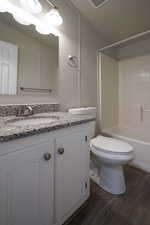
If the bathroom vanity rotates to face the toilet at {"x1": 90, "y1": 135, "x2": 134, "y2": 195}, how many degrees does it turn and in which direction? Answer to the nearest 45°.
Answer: approximately 90° to its left

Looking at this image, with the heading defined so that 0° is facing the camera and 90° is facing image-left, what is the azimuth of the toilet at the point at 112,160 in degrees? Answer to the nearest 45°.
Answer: approximately 315°

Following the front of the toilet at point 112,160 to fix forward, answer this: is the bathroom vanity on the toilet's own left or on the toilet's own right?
on the toilet's own right

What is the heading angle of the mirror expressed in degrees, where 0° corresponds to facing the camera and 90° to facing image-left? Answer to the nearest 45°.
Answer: approximately 315°

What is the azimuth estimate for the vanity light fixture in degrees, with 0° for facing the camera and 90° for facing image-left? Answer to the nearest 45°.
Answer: approximately 315°

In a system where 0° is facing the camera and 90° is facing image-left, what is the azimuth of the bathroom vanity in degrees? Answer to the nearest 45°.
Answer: approximately 315°
